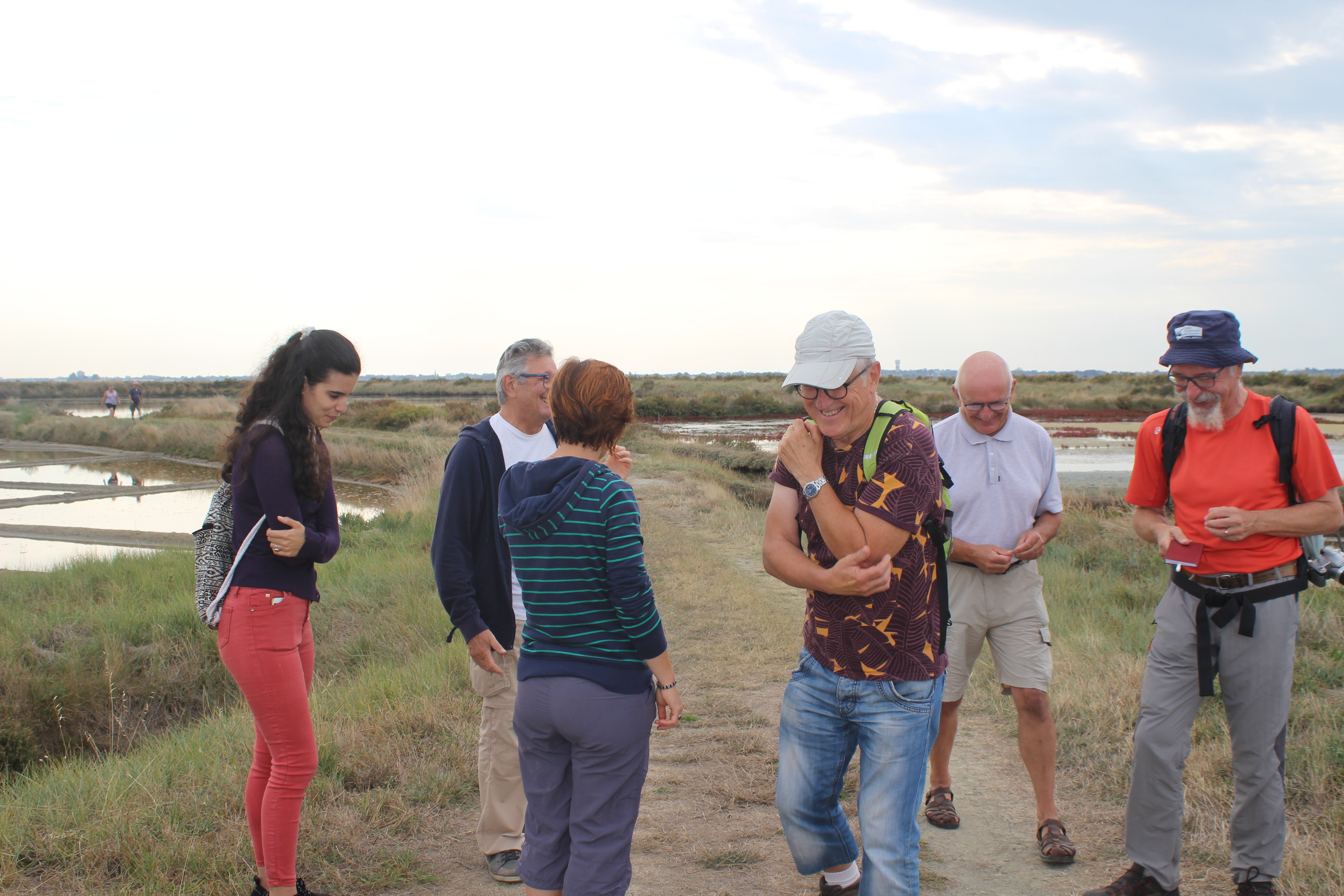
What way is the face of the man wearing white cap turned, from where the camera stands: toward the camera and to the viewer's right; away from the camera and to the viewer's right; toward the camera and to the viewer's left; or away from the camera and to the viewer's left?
toward the camera and to the viewer's left

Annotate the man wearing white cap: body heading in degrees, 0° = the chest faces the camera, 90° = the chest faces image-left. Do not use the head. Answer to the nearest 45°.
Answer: approximately 45°

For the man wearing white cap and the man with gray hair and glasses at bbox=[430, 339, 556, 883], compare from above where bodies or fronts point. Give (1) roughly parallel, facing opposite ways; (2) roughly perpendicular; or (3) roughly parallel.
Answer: roughly perpendicular

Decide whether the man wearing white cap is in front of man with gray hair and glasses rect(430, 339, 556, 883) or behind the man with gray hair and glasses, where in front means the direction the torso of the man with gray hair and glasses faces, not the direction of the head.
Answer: in front

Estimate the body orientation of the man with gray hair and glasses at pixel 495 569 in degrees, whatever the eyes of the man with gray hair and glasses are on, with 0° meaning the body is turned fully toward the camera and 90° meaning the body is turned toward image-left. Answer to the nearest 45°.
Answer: approximately 315°

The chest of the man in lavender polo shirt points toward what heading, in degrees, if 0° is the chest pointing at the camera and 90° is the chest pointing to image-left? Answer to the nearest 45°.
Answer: approximately 0°

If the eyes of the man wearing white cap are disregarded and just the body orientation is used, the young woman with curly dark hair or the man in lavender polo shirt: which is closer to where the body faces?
the young woman with curly dark hair

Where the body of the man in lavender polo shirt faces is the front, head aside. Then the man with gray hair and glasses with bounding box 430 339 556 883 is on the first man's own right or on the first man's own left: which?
on the first man's own right

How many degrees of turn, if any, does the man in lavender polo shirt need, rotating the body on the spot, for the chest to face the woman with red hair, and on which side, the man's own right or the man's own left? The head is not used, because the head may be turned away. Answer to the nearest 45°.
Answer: approximately 45° to the man's own right

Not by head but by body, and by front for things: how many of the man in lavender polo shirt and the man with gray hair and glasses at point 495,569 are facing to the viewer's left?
0
